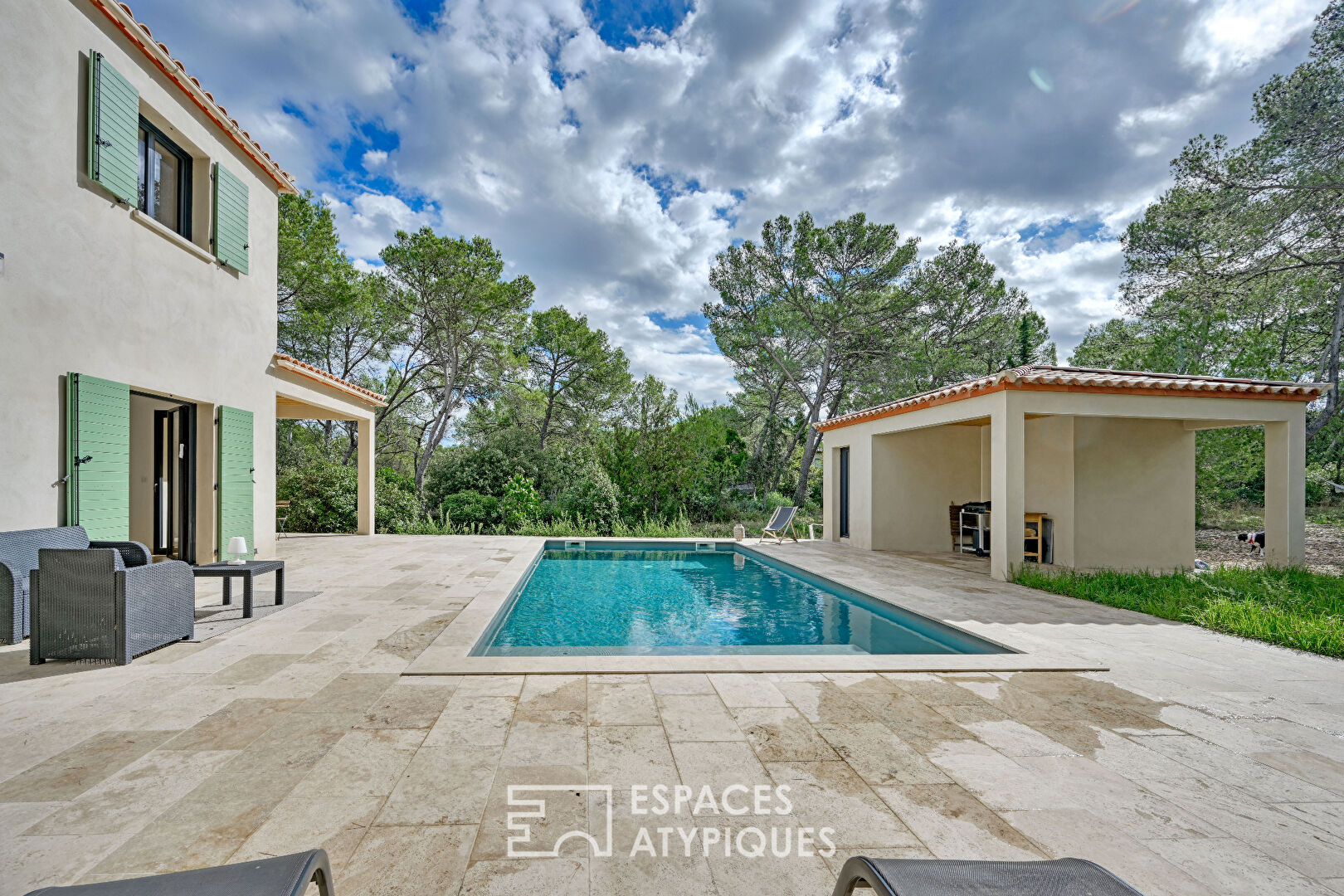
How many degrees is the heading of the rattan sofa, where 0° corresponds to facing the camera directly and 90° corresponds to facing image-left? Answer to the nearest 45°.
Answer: approximately 315°

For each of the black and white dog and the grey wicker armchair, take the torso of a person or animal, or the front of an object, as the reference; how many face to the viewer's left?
1

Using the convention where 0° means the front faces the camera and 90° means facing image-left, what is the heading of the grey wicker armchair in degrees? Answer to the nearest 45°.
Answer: approximately 225°

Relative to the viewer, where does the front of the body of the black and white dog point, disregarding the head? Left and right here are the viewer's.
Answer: facing to the left of the viewer

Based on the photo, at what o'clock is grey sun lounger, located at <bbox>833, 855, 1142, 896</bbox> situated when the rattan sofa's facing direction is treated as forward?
The grey sun lounger is roughly at 1 o'clock from the rattan sofa.

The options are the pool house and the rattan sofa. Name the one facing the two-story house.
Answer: the pool house

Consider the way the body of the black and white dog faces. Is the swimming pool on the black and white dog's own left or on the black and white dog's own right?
on the black and white dog's own left

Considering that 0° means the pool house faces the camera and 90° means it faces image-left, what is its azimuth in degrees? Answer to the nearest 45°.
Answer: approximately 45°

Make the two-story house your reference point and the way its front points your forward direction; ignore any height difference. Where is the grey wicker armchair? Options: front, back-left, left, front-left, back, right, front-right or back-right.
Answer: front-right
